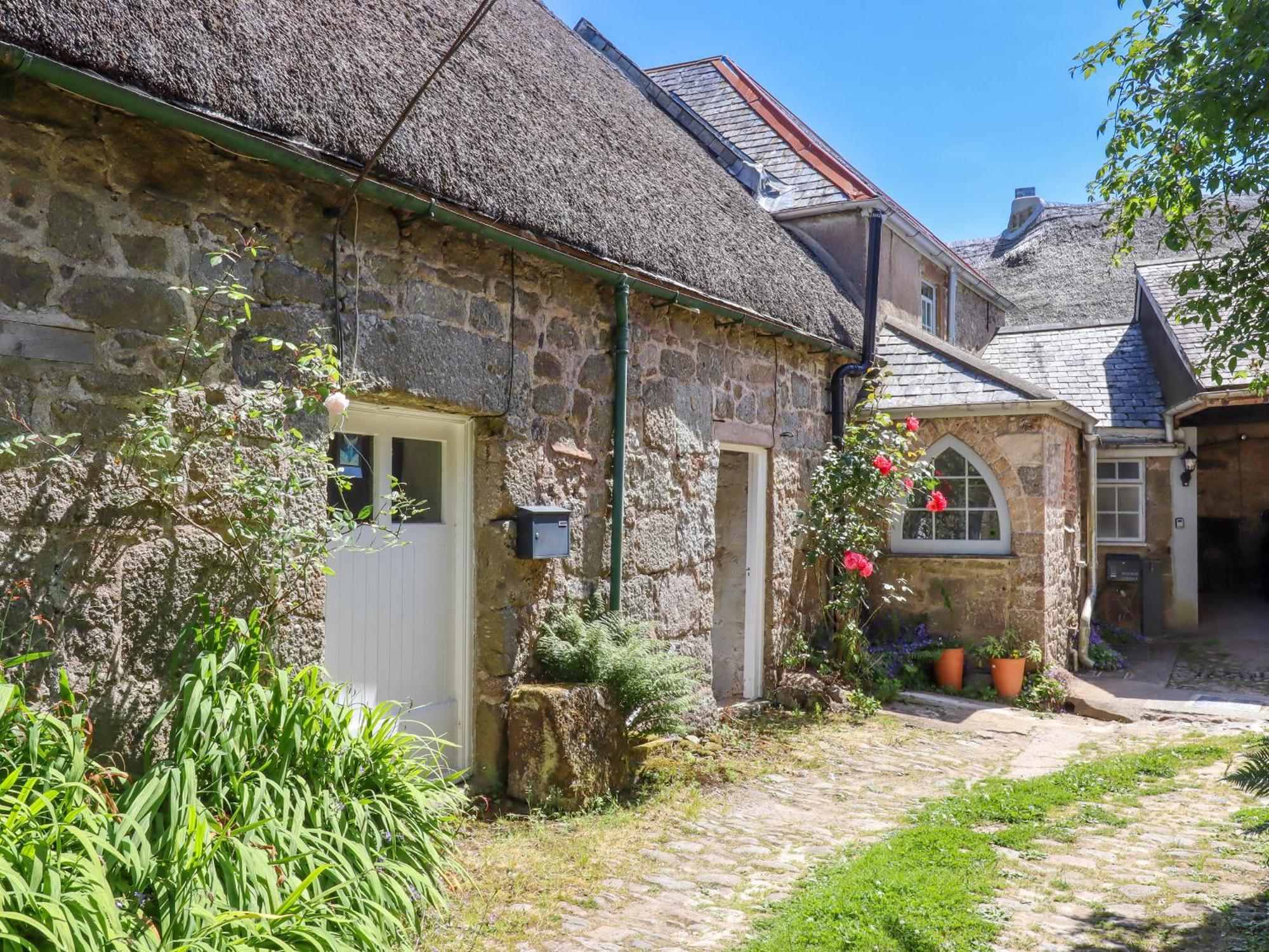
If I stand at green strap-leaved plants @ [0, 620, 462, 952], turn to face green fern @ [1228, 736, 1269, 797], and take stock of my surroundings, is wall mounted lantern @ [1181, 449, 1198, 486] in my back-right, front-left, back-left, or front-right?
front-left

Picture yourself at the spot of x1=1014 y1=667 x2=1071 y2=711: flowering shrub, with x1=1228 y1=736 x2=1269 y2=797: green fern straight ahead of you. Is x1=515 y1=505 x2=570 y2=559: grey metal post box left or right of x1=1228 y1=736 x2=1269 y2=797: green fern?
right

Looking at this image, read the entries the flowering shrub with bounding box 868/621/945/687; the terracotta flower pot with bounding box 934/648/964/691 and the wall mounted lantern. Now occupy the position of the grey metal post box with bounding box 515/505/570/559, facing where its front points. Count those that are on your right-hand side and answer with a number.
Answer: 0

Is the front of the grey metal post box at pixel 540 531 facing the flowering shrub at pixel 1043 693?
no

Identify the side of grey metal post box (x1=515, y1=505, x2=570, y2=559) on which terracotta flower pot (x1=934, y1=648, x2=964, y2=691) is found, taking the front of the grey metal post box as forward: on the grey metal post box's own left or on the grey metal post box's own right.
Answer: on the grey metal post box's own left

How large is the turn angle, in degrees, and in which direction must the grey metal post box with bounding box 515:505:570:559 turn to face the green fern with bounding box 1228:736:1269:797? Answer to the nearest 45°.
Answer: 0° — it already faces it

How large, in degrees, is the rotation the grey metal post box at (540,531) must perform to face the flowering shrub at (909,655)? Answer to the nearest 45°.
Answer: approximately 90° to its left

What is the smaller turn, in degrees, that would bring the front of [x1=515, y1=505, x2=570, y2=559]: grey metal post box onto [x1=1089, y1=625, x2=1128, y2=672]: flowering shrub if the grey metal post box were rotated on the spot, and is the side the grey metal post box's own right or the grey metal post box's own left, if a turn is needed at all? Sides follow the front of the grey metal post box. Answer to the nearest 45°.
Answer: approximately 90° to the grey metal post box's own left

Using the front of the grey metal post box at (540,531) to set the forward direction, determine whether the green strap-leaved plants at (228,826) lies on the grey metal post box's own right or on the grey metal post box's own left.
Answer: on the grey metal post box's own right

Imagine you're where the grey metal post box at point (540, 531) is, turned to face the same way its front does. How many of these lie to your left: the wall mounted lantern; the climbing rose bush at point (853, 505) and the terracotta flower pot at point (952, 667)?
3

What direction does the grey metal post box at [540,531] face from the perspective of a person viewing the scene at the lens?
facing the viewer and to the right of the viewer

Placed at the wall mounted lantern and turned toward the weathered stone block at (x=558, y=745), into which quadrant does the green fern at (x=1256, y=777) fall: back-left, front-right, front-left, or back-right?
front-left

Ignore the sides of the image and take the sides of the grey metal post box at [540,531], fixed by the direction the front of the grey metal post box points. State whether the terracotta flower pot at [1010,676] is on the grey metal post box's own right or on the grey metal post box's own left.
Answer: on the grey metal post box's own left

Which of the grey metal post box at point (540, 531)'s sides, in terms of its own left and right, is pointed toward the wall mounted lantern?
left

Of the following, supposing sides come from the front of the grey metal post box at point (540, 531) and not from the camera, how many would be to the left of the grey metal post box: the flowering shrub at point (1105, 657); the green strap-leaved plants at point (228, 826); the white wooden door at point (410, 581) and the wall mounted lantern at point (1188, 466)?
2
